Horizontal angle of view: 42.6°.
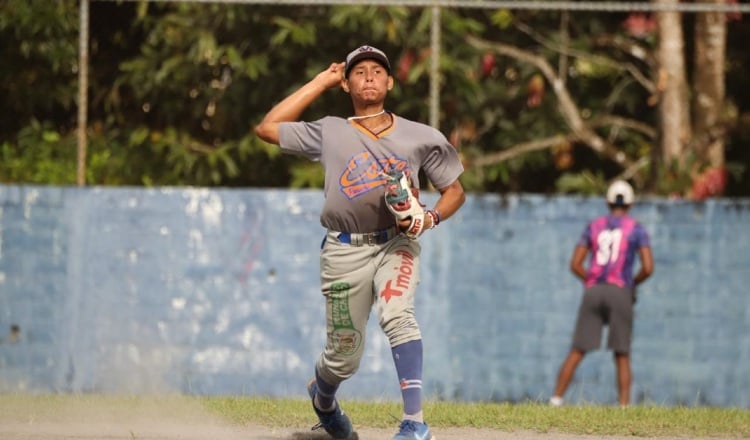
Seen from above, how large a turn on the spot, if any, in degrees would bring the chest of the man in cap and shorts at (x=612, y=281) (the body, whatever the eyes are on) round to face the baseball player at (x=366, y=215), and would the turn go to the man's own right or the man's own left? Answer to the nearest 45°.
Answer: approximately 180°

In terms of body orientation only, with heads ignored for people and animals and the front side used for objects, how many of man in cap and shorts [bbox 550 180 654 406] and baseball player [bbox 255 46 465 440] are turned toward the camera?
1

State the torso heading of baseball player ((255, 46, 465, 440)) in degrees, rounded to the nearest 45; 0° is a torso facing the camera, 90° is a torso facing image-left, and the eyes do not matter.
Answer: approximately 0°

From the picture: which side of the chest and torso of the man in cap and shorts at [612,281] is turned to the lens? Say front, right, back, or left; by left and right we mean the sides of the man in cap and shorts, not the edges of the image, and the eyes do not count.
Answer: back

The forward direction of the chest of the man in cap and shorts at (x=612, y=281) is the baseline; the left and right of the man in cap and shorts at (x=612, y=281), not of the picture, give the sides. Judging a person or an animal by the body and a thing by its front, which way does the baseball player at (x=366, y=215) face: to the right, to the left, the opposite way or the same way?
the opposite way

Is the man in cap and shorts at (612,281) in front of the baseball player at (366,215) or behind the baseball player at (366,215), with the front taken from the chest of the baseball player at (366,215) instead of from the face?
behind

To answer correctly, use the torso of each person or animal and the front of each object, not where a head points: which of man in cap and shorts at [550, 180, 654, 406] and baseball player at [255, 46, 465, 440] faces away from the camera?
man in cap and shorts at [550, 180, 654, 406]
